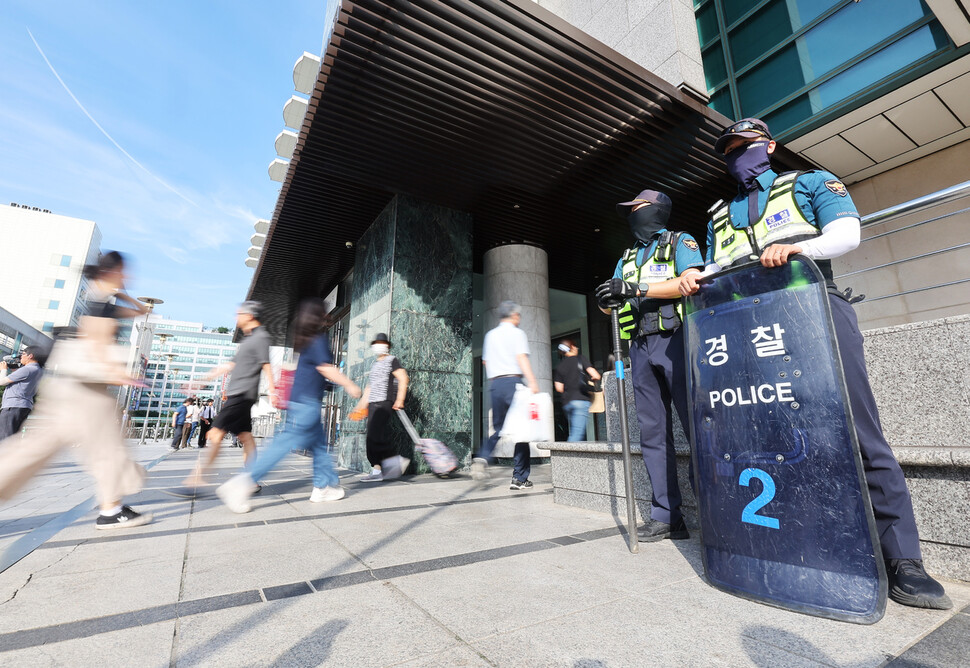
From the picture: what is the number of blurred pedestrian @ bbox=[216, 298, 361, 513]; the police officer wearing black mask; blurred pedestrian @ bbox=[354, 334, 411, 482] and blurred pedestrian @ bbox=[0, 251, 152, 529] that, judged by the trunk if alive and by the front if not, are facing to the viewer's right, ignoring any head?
2

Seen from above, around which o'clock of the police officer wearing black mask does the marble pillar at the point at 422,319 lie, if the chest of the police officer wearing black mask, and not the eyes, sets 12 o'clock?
The marble pillar is roughly at 3 o'clock from the police officer wearing black mask.

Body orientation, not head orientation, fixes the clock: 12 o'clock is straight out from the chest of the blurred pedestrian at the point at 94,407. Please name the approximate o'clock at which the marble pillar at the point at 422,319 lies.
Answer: The marble pillar is roughly at 11 o'clock from the blurred pedestrian.

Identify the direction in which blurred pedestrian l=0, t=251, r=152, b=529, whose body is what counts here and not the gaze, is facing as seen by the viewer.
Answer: to the viewer's right

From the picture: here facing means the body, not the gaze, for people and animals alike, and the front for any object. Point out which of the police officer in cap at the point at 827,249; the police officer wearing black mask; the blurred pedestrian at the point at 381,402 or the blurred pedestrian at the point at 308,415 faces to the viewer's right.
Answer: the blurred pedestrian at the point at 308,415

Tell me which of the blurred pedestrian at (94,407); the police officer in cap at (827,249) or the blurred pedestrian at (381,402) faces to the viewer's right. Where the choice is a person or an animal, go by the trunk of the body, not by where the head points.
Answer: the blurred pedestrian at (94,407)

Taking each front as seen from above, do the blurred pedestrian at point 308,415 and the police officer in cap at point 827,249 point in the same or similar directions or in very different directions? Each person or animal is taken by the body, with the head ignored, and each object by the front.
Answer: very different directions

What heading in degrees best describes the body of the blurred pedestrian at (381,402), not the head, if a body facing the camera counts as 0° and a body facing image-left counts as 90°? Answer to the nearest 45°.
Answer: approximately 45°

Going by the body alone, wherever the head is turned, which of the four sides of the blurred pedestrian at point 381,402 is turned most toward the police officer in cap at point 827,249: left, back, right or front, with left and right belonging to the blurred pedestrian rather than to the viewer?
left
